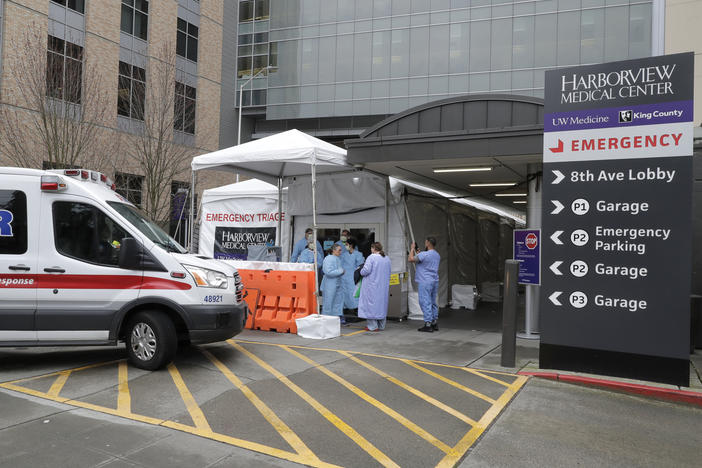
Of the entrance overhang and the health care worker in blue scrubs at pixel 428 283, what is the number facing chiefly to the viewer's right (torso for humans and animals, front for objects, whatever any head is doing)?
0

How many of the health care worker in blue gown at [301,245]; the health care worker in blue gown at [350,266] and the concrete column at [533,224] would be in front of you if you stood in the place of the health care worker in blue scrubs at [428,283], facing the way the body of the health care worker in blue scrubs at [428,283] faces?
2

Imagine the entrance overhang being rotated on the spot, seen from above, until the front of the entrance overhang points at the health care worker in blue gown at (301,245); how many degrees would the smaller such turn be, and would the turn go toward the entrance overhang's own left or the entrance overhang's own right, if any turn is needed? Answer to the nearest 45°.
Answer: approximately 90° to the entrance overhang's own right

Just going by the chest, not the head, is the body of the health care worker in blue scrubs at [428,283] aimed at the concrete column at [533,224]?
no

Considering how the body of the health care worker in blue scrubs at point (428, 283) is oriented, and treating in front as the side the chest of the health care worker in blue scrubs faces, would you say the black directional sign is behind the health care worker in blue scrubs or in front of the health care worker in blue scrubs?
behind

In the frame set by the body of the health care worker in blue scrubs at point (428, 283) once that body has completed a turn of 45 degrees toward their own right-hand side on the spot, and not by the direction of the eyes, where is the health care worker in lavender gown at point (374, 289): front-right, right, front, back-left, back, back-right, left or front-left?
left

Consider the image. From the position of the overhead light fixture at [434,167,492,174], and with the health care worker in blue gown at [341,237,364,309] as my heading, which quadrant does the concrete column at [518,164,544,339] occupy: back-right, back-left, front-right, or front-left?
back-left

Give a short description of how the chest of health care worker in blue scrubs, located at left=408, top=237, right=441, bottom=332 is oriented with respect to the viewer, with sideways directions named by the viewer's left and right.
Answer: facing away from the viewer and to the left of the viewer

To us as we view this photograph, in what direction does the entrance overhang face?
facing the viewer and to the left of the viewer

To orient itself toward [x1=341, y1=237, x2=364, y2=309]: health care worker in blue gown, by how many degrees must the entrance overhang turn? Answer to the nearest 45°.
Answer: approximately 90° to its right
